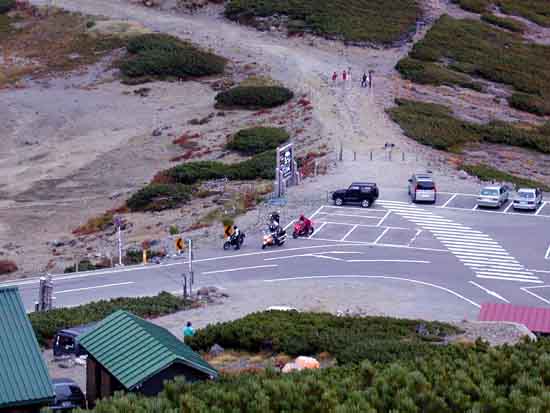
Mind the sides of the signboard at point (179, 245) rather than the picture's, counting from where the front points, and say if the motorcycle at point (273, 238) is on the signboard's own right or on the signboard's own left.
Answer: on the signboard's own left

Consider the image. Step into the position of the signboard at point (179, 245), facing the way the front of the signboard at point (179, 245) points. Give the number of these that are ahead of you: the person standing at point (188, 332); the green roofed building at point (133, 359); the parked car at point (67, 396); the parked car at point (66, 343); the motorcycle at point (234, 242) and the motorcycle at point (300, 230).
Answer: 4

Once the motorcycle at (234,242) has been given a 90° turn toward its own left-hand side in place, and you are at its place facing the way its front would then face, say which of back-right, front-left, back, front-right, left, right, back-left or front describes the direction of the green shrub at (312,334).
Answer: front-right

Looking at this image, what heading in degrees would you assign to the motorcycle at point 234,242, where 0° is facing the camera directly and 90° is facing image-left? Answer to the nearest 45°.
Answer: approximately 45°

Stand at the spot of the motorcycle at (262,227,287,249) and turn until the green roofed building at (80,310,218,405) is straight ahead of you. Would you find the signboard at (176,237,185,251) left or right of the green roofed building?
right

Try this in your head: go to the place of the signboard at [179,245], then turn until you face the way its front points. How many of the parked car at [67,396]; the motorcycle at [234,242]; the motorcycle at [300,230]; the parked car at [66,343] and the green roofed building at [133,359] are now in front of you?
3

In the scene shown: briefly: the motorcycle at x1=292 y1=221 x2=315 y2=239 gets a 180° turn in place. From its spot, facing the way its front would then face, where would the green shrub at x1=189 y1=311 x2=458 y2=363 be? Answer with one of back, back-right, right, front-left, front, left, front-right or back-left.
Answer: back-right

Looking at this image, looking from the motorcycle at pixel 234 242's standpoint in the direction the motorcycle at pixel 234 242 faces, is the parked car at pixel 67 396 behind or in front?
in front

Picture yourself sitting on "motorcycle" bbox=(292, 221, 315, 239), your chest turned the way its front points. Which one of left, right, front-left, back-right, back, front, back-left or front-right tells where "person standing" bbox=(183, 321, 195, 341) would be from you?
front-left

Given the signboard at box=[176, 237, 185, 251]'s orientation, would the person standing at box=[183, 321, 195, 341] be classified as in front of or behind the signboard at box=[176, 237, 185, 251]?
in front

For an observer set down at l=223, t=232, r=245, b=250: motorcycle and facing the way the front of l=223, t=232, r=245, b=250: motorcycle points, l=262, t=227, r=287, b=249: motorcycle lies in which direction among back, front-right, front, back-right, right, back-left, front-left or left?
back-left

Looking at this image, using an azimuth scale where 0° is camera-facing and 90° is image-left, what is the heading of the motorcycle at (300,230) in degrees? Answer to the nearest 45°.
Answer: approximately 45°

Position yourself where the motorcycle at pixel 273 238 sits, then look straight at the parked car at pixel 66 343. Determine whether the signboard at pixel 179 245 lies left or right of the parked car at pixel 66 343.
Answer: right

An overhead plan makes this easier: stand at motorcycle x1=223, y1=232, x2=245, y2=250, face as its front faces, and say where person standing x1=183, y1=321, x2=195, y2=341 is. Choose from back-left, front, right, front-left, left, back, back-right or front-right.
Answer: front-left
